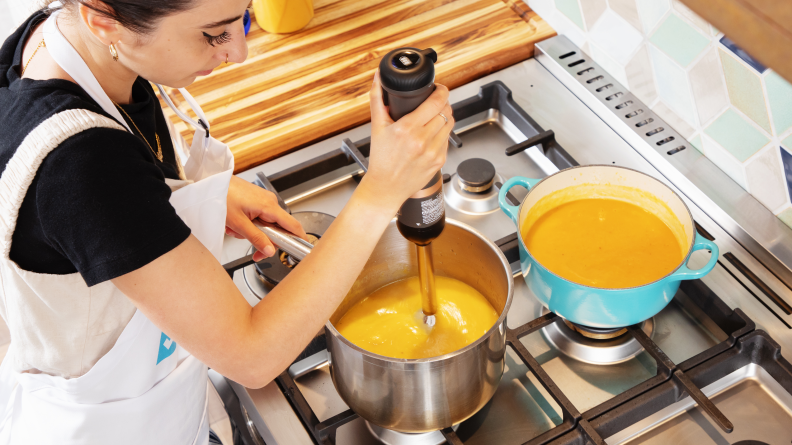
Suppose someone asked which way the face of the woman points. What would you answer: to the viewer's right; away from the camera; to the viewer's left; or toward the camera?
to the viewer's right

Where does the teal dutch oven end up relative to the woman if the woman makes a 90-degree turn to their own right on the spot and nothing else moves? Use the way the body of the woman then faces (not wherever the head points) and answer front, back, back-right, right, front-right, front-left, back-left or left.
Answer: left

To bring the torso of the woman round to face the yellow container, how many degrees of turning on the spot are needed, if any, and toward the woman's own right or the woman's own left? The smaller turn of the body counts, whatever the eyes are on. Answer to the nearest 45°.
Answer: approximately 90° to the woman's own left

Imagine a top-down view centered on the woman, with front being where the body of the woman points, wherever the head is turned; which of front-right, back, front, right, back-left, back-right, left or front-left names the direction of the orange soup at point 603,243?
front

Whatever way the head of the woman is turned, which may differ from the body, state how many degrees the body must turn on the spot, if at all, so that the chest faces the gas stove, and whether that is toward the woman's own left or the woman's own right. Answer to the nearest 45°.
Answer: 0° — they already face it

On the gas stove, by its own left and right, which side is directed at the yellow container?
right

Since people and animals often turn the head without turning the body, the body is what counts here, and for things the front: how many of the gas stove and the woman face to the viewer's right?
1

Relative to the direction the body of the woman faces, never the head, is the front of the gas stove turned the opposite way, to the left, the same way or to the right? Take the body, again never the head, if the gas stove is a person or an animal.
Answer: the opposite way

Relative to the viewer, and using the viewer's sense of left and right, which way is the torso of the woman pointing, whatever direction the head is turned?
facing to the right of the viewer

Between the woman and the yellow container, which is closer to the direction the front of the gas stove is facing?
the woman

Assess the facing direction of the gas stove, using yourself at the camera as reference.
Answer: facing the viewer and to the left of the viewer

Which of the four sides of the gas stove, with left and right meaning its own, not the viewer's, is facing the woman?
front
